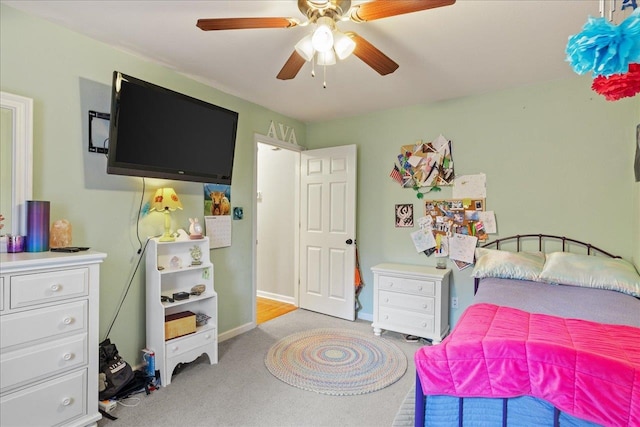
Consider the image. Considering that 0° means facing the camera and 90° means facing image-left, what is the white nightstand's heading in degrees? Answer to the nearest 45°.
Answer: approximately 45°

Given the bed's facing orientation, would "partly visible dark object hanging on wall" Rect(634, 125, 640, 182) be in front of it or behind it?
behind

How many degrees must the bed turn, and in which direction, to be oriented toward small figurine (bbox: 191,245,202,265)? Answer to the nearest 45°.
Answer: approximately 45° to its right

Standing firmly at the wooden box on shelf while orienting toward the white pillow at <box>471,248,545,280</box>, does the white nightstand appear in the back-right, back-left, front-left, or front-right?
front-left

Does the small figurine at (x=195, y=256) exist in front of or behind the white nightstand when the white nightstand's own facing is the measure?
in front

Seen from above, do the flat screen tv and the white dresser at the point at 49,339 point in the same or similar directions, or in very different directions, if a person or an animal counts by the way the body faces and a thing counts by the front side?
same or similar directions

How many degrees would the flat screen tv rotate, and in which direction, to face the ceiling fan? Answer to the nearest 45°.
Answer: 0° — it already faces it

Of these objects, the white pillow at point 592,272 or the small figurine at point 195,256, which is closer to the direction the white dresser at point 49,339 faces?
the white pillow

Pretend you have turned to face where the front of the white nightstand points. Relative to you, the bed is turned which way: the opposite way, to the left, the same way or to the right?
the same way

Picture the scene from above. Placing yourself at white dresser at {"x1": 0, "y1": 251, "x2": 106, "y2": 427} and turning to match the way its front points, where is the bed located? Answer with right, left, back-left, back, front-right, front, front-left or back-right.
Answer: front

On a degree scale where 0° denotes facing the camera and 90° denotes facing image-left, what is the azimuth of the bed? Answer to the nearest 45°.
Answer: approximately 45°

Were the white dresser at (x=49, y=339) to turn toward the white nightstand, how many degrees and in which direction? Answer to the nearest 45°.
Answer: approximately 45° to its left

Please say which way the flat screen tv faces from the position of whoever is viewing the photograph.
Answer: facing the viewer and to the right of the viewer

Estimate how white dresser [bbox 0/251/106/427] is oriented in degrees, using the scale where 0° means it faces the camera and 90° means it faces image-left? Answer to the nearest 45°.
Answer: approximately 315°
